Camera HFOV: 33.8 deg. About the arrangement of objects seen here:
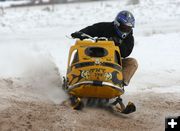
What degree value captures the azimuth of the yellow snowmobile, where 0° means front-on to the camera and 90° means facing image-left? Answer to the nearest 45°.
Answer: approximately 0°
